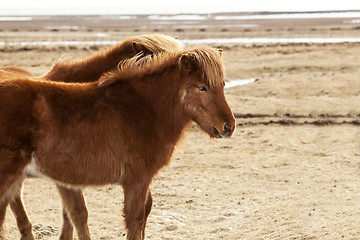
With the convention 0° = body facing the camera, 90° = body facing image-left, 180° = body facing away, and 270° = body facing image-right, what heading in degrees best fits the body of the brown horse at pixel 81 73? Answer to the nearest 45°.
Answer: approximately 270°
